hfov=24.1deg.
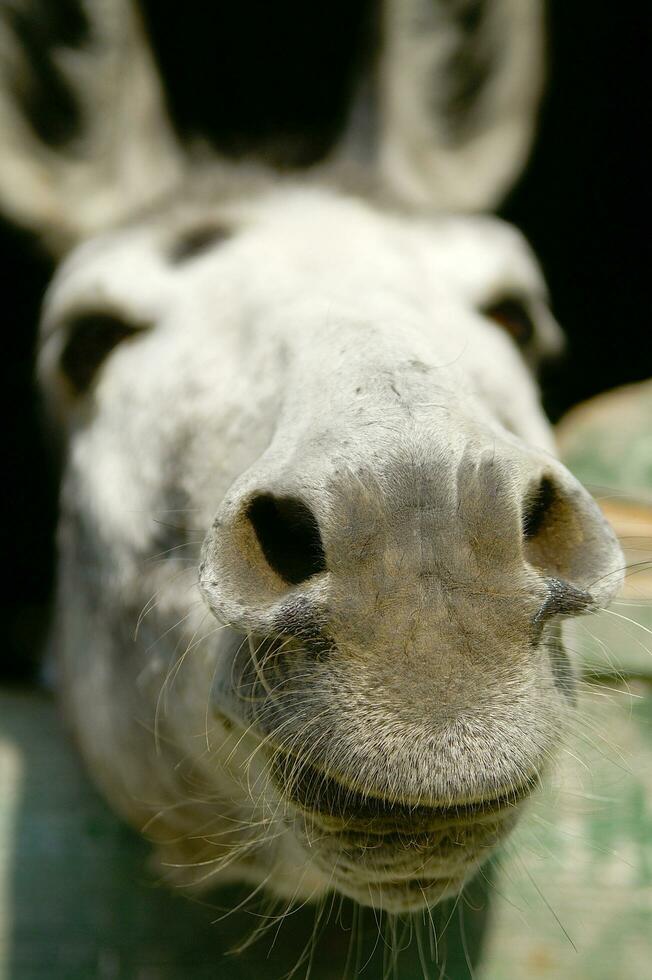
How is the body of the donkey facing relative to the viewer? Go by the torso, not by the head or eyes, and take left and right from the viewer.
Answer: facing the viewer
